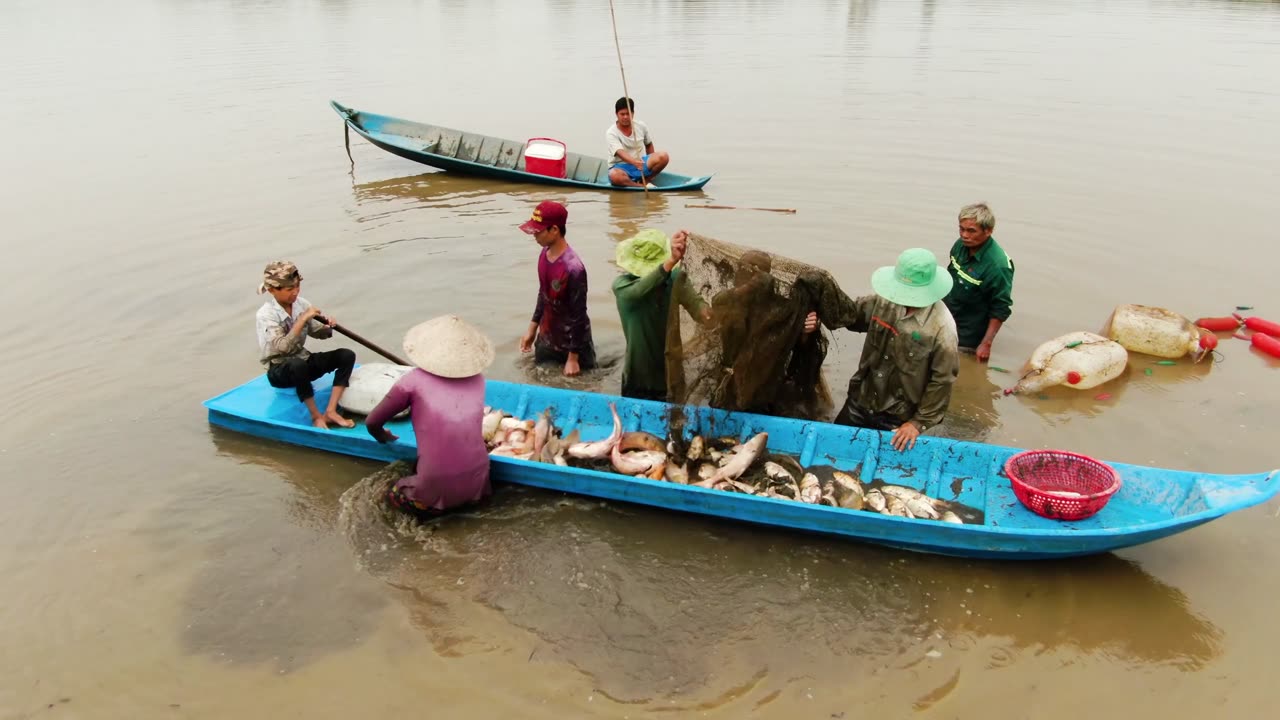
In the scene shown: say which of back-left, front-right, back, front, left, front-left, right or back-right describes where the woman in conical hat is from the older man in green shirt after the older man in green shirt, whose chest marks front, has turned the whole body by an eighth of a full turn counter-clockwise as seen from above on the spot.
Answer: front-right

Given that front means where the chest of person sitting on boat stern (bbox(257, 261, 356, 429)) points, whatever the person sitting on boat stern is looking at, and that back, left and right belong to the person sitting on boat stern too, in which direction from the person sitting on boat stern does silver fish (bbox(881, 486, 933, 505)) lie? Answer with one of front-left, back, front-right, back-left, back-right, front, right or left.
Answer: front

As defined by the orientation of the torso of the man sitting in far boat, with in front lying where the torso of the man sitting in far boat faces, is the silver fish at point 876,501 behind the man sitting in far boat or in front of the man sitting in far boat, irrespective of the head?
in front

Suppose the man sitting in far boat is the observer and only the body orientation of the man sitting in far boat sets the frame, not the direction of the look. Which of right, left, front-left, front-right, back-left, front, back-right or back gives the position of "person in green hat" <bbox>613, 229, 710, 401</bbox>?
front-right

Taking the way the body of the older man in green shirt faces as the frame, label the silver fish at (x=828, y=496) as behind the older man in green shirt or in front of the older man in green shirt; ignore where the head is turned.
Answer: in front

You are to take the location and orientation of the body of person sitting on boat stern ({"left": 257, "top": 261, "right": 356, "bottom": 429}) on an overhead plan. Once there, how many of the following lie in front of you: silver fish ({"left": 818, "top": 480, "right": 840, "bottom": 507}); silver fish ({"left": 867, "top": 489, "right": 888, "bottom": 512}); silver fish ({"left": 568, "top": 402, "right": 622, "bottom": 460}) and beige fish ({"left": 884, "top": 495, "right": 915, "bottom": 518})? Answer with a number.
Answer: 4

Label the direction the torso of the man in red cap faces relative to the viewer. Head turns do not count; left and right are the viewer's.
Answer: facing the viewer and to the left of the viewer

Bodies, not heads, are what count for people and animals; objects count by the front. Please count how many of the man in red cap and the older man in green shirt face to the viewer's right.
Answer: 0

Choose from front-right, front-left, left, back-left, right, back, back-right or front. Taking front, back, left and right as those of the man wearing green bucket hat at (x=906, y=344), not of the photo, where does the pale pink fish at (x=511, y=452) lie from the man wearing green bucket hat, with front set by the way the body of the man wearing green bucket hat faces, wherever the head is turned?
front-right

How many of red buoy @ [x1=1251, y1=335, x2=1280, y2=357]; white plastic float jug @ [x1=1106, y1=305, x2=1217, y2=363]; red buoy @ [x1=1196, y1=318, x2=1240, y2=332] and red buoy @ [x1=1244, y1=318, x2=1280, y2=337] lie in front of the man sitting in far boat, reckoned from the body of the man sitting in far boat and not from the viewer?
4

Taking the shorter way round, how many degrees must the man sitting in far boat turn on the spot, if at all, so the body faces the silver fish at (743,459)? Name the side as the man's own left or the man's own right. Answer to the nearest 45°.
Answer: approximately 45° to the man's own right

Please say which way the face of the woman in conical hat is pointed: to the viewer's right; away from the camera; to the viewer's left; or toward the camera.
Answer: away from the camera
